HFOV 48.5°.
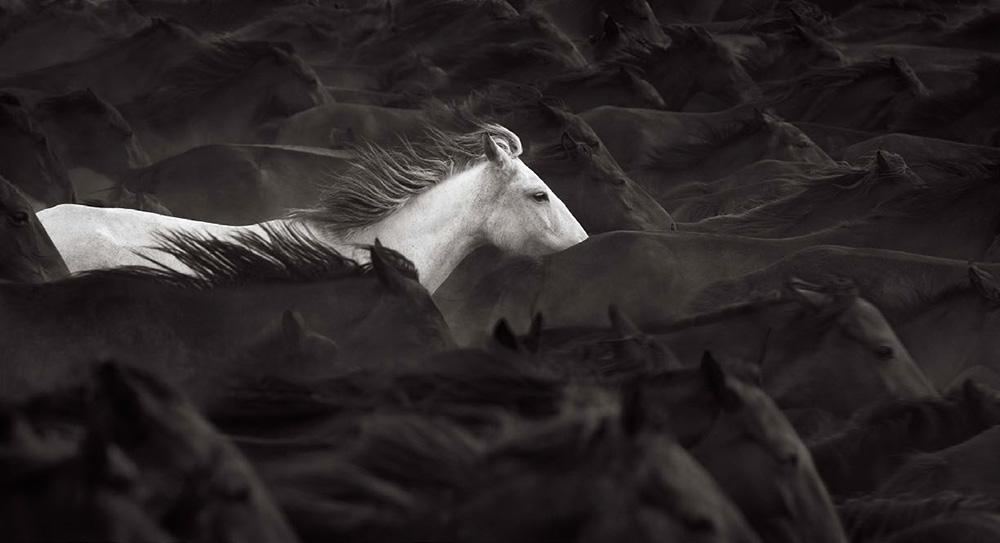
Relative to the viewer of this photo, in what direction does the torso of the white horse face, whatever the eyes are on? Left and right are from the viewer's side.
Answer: facing to the right of the viewer

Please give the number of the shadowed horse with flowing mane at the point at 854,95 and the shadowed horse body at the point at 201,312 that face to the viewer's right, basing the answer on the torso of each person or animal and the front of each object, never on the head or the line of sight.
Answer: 2

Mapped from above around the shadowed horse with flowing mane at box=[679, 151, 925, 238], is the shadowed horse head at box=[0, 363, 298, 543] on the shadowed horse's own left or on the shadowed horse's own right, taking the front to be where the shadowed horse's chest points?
on the shadowed horse's own right

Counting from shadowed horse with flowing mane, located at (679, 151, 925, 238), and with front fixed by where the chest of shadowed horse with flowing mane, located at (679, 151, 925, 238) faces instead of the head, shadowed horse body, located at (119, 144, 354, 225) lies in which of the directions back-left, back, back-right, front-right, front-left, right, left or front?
back

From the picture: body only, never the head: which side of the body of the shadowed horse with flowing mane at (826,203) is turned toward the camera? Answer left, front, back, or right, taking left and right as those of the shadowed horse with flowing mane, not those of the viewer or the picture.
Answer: right

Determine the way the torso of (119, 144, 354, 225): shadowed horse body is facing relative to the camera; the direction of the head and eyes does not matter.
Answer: to the viewer's right

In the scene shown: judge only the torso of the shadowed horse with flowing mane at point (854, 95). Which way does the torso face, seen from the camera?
to the viewer's right

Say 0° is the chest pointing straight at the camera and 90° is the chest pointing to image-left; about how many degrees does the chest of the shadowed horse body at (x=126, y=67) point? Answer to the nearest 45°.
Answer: approximately 270°

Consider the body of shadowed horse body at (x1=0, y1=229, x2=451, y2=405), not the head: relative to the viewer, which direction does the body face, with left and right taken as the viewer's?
facing to the right of the viewer

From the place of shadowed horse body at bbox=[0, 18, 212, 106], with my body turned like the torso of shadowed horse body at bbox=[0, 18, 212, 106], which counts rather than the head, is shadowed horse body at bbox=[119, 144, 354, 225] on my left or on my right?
on my right
